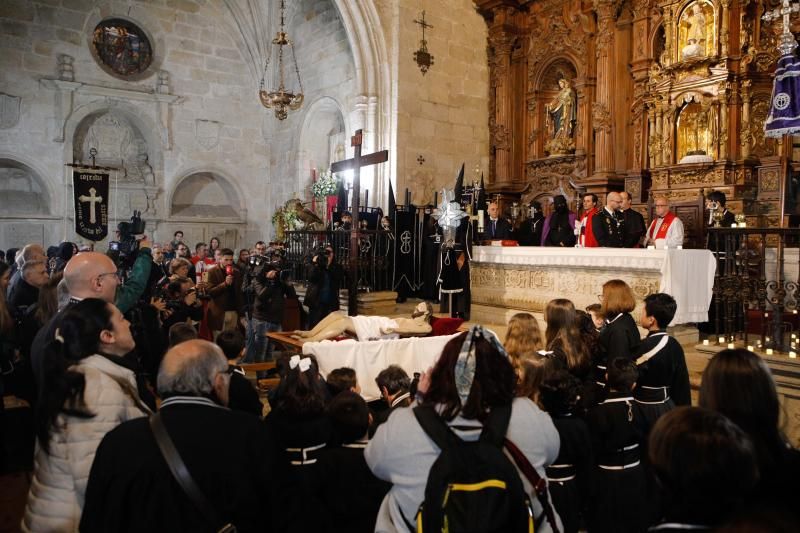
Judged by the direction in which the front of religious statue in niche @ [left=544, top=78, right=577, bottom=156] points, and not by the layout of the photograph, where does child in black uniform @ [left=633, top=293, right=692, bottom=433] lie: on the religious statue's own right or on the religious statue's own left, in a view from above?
on the religious statue's own left

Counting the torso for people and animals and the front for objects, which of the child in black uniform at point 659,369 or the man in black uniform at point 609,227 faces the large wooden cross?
the child in black uniform

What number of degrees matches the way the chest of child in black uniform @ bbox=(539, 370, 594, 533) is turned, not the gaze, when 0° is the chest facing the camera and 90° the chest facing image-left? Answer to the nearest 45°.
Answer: approximately 135°

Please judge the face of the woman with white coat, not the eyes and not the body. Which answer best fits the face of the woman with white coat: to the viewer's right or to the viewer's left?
to the viewer's right

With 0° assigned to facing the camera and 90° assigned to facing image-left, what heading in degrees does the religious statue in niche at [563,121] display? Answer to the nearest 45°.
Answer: approximately 45°

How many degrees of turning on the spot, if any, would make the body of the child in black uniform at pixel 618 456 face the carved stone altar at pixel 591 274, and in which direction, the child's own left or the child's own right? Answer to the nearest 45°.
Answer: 0° — they already face it

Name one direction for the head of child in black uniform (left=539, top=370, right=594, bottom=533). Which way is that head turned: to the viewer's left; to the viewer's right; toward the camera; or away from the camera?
away from the camera

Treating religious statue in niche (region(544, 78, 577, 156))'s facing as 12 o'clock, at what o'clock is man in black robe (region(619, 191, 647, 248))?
The man in black robe is roughly at 10 o'clock from the religious statue in niche.

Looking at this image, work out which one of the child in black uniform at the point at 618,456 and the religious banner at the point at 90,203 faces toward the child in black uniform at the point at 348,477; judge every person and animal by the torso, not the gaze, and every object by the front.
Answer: the religious banner

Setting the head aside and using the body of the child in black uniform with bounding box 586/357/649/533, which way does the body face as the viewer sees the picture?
away from the camera
